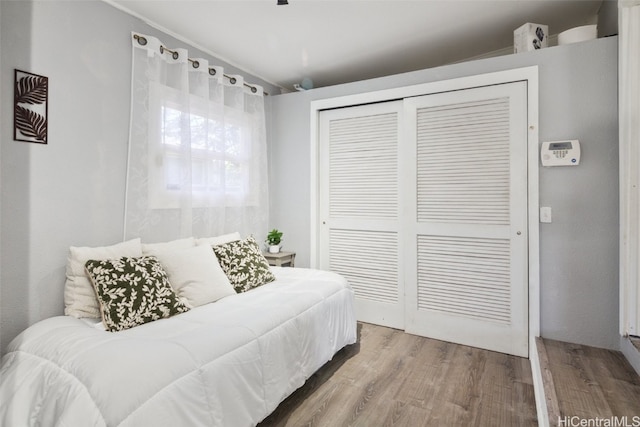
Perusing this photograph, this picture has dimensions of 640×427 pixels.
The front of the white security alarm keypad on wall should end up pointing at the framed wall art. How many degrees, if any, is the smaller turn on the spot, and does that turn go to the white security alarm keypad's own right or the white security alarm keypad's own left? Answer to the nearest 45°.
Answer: approximately 45° to the white security alarm keypad's own right

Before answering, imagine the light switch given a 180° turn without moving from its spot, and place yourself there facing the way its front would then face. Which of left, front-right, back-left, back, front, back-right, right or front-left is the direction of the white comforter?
back-left

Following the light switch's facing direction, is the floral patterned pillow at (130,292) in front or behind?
in front

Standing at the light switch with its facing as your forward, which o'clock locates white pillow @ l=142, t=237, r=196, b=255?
The white pillow is roughly at 2 o'clock from the light switch.

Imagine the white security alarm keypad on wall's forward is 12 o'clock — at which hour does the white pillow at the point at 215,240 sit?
The white pillow is roughly at 2 o'clock from the white security alarm keypad on wall.

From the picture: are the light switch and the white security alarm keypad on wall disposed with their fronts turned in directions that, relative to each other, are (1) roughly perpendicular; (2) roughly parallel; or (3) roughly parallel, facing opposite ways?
roughly parallel

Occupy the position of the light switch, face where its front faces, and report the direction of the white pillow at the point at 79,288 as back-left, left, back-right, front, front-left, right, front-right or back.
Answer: front-right

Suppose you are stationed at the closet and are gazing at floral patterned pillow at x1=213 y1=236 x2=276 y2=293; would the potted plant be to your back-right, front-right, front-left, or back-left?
front-right

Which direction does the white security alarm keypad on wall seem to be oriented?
toward the camera

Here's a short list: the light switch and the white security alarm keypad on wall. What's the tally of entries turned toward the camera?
2

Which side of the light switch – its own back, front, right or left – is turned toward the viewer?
front

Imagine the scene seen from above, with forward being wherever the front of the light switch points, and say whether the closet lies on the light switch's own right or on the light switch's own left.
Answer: on the light switch's own right

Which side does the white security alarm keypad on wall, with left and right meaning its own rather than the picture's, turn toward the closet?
right
